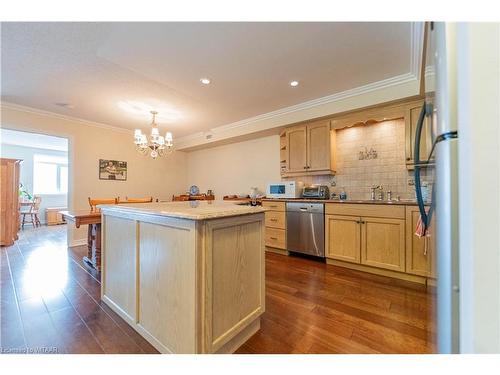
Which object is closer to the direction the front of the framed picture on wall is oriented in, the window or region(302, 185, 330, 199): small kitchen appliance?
the small kitchen appliance

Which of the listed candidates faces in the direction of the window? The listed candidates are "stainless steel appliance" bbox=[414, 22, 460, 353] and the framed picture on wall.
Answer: the stainless steel appliance

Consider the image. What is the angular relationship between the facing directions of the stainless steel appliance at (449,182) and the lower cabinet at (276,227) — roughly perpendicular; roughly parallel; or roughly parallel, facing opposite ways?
roughly perpendicular

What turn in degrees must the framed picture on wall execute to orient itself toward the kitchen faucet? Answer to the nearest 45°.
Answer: approximately 45° to its left

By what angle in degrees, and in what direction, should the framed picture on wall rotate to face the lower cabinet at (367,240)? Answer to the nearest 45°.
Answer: approximately 45° to its left

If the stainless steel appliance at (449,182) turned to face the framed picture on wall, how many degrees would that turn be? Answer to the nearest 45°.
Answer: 0° — it already faces it

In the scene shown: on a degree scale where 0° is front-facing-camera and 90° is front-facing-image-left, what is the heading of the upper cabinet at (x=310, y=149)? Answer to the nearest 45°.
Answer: approximately 45°

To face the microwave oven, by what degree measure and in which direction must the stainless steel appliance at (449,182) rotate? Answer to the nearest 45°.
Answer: approximately 45° to its right

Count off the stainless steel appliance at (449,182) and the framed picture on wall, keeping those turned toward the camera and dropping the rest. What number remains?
1
